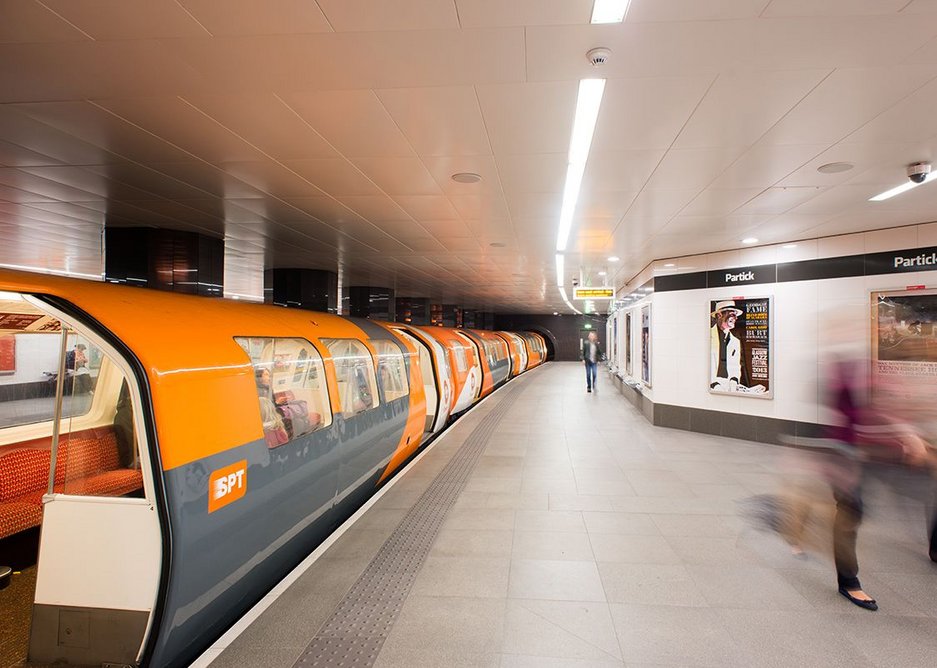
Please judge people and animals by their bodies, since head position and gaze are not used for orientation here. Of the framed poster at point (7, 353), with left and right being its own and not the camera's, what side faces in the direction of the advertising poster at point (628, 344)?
left

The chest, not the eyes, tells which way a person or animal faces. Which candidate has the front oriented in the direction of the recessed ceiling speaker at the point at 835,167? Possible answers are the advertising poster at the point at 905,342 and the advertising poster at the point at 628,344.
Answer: the advertising poster at the point at 905,342

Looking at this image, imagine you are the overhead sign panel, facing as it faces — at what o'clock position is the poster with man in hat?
The poster with man in hat is roughly at 11 o'clock from the overhead sign panel.

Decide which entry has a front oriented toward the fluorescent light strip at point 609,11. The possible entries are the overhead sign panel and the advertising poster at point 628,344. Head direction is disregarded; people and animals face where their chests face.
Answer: the overhead sign panel

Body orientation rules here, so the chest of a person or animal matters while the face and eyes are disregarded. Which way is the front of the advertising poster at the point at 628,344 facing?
to the viewer's left

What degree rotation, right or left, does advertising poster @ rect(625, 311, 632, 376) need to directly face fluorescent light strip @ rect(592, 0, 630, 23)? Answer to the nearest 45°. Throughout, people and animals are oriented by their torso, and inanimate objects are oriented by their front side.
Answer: approximately 90° to its left
